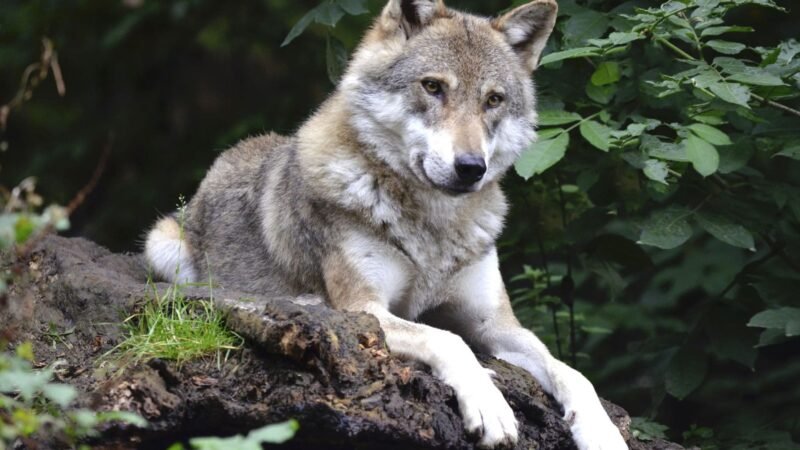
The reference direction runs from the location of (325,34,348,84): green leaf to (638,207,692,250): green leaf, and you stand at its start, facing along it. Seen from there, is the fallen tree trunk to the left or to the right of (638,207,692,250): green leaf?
right

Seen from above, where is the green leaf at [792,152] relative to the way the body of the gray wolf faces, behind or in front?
in front

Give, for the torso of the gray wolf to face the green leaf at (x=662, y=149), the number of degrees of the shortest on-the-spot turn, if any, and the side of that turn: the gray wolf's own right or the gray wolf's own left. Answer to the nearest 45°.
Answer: approximately 45° to the gray wolf's own left

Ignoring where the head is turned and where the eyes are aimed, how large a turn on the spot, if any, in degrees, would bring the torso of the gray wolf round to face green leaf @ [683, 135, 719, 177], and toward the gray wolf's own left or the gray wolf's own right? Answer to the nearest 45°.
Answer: approximately 90° to the gray wolf's own left

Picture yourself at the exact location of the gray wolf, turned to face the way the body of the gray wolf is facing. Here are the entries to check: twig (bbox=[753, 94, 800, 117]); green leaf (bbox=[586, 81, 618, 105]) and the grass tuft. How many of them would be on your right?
1

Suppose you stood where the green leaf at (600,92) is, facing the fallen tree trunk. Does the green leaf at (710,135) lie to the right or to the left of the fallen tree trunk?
left

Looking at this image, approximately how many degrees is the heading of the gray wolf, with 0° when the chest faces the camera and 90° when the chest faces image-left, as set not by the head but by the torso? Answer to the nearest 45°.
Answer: approximately 315°

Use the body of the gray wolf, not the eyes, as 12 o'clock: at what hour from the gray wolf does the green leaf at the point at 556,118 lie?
The green leaf is roughly at 10 o'clock from the gray wolf.

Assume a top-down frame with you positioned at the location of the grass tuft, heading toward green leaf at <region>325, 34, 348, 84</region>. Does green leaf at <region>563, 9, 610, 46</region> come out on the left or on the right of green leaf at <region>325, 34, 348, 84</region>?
right

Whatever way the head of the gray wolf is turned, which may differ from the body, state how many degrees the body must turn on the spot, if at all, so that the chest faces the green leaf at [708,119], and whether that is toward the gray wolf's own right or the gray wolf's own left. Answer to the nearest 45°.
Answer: approximately 45° to the gray wolf's own left

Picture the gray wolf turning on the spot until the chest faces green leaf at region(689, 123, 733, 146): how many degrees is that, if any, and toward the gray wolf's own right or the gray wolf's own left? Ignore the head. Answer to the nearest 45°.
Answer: approximately 45° to the gray wolf's own left
